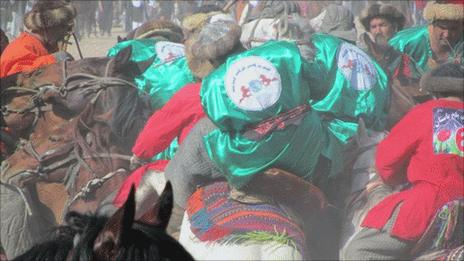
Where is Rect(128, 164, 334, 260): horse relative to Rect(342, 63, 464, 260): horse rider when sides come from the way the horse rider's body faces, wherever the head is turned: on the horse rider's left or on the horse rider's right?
on the horse rider's left

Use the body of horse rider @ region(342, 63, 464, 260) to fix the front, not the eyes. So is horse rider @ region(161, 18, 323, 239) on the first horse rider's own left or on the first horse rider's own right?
on the first horse rider's own left

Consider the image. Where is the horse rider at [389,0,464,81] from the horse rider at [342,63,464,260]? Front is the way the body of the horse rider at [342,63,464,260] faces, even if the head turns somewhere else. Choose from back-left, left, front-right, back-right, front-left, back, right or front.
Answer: front-right

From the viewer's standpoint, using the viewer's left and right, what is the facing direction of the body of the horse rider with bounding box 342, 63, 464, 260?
facing away from the viewer and to the left of the viewer

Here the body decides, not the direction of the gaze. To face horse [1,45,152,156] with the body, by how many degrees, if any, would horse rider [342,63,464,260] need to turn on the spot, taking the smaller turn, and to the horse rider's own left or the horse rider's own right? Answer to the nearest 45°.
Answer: approximately 45° to the horse rider's own left
